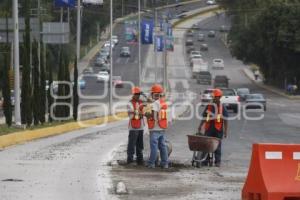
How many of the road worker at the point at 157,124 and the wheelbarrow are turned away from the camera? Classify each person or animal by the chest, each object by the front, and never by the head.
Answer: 0

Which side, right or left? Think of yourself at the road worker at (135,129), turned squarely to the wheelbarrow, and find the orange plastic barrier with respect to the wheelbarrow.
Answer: right

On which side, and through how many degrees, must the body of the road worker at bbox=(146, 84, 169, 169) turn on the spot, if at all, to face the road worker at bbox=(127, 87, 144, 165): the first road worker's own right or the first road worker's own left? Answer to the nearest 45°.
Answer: approximately 90° to the first road worker's own right

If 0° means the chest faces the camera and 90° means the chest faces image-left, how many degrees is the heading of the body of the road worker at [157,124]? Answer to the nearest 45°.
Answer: approximately 45°

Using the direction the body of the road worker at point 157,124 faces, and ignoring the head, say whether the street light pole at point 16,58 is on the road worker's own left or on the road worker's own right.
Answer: on the road worker's own right

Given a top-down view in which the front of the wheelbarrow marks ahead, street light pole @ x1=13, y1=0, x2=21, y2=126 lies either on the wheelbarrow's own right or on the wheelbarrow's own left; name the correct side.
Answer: on the wheelbarrow's own right

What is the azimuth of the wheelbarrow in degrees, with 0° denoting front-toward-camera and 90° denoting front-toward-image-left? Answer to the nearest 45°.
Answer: approximately 45°

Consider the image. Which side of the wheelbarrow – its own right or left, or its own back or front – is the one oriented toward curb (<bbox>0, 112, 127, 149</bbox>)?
right

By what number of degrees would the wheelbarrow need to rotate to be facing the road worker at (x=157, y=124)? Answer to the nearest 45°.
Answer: approximately 45° to its right
